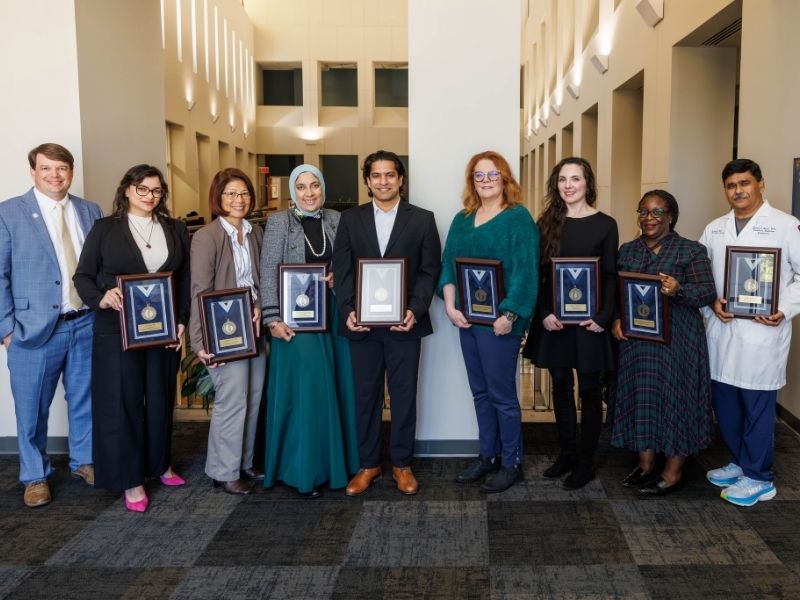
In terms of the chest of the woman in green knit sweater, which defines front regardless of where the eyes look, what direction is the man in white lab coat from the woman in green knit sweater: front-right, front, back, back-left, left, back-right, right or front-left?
back-left

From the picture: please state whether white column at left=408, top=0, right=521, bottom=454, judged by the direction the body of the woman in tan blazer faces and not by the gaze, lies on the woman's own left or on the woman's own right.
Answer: on the woman's own left

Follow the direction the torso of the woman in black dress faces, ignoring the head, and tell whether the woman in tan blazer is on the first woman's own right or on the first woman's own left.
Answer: on the first woman's own right

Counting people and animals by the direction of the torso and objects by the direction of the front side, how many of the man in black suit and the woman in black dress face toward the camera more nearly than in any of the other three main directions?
2

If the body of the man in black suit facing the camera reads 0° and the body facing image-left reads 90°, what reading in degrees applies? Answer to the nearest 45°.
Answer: approximately 0°

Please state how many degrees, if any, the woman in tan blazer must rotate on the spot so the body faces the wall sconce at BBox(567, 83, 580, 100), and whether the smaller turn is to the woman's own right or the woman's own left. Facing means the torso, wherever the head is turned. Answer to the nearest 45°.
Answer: approximately 90° to the woman's own left

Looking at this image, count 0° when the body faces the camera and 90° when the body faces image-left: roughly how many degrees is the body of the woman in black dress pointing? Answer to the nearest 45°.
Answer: approximately 0°

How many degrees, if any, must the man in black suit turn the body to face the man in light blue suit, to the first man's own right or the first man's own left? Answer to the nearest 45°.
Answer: approximately 90° to the first man's own right

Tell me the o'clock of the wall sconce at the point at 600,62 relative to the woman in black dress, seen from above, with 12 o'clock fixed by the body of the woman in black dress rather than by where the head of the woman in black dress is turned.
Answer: The wall sconce is roughly at 6 o'clock from the woman in black dress.

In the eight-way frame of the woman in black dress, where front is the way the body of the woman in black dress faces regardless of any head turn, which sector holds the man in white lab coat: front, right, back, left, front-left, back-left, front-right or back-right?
left

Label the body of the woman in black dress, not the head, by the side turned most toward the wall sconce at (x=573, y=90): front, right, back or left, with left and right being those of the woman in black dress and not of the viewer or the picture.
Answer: back
